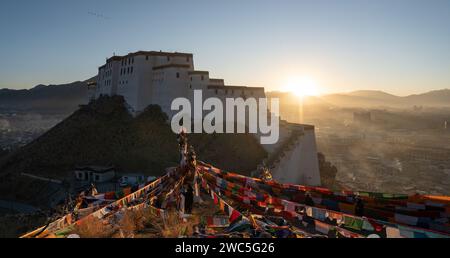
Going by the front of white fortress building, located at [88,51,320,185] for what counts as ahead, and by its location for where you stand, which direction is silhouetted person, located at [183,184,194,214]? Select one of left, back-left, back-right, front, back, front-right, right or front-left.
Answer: front-left

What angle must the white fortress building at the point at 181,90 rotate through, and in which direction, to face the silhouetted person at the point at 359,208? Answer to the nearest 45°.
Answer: approximately 45° to its left

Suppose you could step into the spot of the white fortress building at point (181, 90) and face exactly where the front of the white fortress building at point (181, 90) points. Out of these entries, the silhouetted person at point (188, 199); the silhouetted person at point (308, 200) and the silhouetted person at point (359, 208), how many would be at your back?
0

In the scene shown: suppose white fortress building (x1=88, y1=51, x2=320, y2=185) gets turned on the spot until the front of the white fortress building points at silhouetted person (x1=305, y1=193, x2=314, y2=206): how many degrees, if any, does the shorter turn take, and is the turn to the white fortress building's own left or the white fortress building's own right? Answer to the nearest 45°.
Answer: approximately 45° to the white fortress building's own left

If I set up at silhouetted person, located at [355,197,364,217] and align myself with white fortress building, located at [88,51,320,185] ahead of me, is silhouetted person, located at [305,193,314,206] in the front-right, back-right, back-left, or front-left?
front-left

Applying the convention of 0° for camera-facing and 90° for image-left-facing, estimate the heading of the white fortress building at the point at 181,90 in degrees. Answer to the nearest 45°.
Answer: approximately 45°
